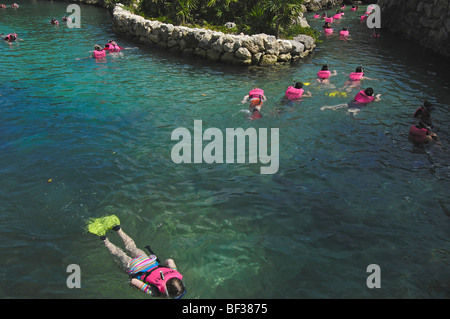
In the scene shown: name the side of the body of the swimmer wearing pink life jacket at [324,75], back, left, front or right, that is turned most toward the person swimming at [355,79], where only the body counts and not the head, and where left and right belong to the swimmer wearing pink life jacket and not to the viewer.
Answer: right

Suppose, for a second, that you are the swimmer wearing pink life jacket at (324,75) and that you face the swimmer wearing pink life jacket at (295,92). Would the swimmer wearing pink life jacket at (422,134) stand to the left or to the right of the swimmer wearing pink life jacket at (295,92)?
left

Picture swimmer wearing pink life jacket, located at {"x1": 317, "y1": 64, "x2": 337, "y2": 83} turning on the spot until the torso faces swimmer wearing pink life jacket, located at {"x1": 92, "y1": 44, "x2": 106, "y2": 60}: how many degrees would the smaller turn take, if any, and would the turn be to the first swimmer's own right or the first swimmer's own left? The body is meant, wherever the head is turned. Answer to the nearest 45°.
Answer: approximately 90° to the first swimmer's own left

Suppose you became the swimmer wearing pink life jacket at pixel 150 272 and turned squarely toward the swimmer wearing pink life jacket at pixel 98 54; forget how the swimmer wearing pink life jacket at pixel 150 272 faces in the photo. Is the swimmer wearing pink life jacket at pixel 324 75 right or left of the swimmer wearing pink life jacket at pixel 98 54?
right

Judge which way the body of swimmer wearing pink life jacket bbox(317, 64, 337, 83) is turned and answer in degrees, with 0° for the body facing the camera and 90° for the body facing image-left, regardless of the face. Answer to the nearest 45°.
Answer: approximately 180°

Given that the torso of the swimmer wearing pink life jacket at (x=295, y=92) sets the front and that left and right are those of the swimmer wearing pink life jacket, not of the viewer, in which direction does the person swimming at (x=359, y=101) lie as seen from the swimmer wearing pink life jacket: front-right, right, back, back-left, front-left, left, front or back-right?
front-right

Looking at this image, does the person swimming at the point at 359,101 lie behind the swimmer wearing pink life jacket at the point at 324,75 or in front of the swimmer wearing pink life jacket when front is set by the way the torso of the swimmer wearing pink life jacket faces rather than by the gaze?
behind

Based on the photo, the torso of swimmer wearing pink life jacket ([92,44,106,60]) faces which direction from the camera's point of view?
away from the camera

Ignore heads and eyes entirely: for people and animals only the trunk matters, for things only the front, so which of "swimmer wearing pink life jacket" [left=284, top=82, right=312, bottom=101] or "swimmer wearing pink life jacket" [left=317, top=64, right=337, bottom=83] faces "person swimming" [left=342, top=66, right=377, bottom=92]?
"swimmer wearing pink life jacket" [left=284, top=82, right=312, bottom=101]

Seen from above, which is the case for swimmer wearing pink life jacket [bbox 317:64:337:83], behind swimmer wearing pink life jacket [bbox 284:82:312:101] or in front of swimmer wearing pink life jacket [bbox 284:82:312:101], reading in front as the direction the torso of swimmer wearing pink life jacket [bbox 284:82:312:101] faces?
in front
